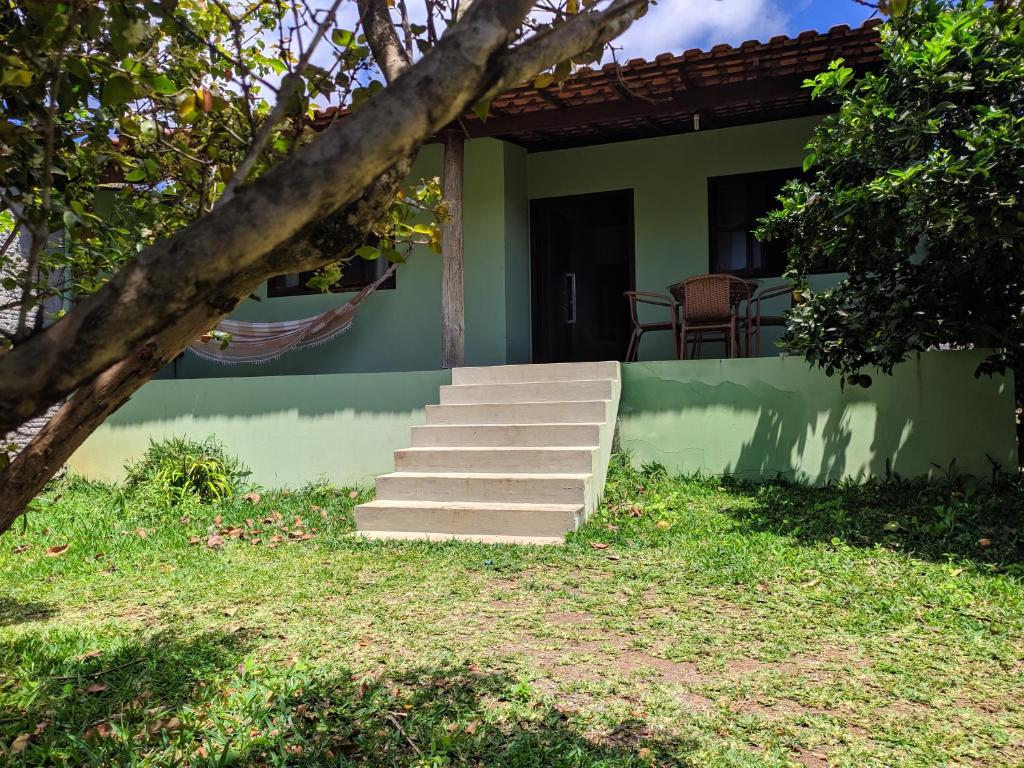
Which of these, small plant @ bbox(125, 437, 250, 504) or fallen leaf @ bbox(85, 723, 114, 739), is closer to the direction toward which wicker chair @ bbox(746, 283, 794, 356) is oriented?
the small plant

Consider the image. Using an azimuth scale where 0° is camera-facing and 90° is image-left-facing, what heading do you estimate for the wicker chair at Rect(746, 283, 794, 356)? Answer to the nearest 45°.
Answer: approximately 90°

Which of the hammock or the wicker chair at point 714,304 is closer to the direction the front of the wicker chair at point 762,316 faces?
the hammock

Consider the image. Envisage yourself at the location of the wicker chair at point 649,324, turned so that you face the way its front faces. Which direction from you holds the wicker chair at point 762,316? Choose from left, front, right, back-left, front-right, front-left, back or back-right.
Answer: front

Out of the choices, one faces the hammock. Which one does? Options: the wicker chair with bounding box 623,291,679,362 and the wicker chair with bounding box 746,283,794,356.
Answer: the wicker chair with bounding box 746,283,794,356

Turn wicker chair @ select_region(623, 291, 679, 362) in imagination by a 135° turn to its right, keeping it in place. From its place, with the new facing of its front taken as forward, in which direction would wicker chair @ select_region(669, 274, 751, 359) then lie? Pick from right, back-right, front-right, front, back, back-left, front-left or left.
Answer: left

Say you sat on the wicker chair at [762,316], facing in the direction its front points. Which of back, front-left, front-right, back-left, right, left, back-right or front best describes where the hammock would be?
front

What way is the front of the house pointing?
toward the camera

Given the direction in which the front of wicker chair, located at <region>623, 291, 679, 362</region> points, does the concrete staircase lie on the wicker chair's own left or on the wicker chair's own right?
on the wicker chair's own right

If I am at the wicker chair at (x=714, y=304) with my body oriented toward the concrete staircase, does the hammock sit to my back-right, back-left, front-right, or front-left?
front-right

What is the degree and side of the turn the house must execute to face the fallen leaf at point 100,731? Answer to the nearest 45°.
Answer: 0° — it already faces it

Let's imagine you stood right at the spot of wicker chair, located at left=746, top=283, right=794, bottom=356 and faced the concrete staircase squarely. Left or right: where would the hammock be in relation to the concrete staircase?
right

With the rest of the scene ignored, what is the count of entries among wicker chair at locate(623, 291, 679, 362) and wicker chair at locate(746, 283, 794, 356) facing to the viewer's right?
1

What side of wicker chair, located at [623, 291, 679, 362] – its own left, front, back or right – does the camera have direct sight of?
right
